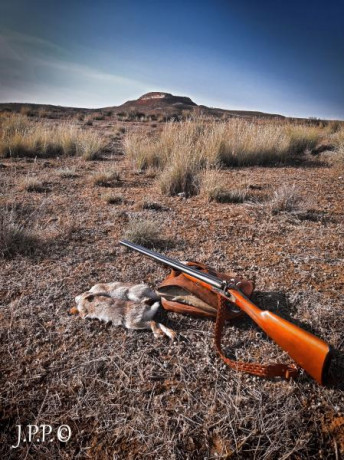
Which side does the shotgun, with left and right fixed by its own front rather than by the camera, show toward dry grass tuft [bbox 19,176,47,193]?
front

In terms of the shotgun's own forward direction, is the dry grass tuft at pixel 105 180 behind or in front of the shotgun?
in front

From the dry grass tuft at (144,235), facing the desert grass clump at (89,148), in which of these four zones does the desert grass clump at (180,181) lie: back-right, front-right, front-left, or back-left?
front-right

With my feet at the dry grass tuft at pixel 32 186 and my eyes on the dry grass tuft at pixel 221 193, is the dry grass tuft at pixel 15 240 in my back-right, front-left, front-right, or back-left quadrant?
front-right

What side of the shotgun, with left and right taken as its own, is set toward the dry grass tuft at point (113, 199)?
front

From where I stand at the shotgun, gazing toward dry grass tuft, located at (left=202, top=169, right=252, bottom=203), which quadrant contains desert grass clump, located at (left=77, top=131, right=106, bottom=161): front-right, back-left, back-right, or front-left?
front-left

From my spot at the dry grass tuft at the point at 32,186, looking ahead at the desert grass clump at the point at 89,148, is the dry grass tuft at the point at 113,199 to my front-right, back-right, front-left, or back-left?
back-right

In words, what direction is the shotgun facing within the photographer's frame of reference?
facing away from the viewer and to the left of the viewer

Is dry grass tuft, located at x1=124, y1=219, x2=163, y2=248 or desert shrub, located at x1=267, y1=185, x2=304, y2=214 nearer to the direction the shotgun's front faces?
the dry grass tuft

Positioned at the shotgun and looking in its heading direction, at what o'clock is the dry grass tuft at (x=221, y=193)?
The dry grass tuft is roughly at 1 o'clock from the shotgun.

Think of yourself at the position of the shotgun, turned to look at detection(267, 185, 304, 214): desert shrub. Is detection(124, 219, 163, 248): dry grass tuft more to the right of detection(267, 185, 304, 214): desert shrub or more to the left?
left

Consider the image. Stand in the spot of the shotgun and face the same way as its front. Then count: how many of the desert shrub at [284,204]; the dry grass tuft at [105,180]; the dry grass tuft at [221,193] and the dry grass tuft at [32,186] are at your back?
0

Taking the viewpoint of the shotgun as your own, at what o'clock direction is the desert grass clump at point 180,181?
The desert grass clump is roughly at 1 o'clock from the shotgun.

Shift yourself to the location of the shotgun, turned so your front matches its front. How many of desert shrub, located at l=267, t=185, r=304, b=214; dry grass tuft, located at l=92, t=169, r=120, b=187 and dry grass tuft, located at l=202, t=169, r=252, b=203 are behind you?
0

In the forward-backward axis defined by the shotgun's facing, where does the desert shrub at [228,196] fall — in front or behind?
in front
